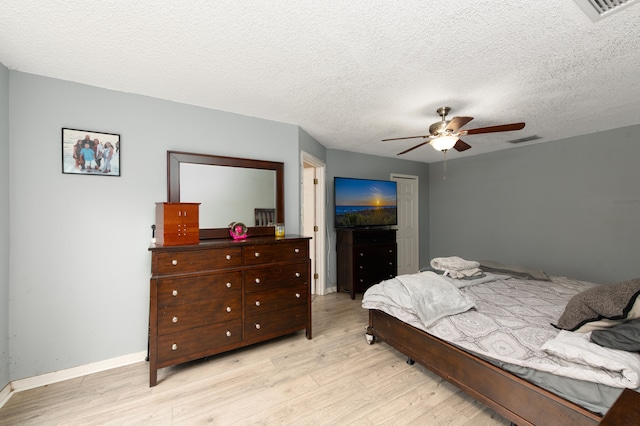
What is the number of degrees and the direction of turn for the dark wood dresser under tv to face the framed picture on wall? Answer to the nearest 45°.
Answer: approximately 90° to its right

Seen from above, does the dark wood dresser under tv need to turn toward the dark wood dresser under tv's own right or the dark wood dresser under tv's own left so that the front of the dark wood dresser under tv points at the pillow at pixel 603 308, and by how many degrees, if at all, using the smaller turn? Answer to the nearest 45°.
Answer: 0° — it already faces it

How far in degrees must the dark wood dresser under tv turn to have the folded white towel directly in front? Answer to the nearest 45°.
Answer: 0° — it already faces it

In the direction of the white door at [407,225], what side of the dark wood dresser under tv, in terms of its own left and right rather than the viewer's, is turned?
left

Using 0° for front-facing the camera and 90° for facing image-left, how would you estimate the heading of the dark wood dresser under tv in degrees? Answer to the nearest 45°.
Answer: approximately 315°

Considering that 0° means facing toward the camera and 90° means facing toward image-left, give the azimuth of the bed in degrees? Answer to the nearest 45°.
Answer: approximately 135°

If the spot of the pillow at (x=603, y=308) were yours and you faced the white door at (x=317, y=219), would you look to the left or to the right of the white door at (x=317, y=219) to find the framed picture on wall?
left
